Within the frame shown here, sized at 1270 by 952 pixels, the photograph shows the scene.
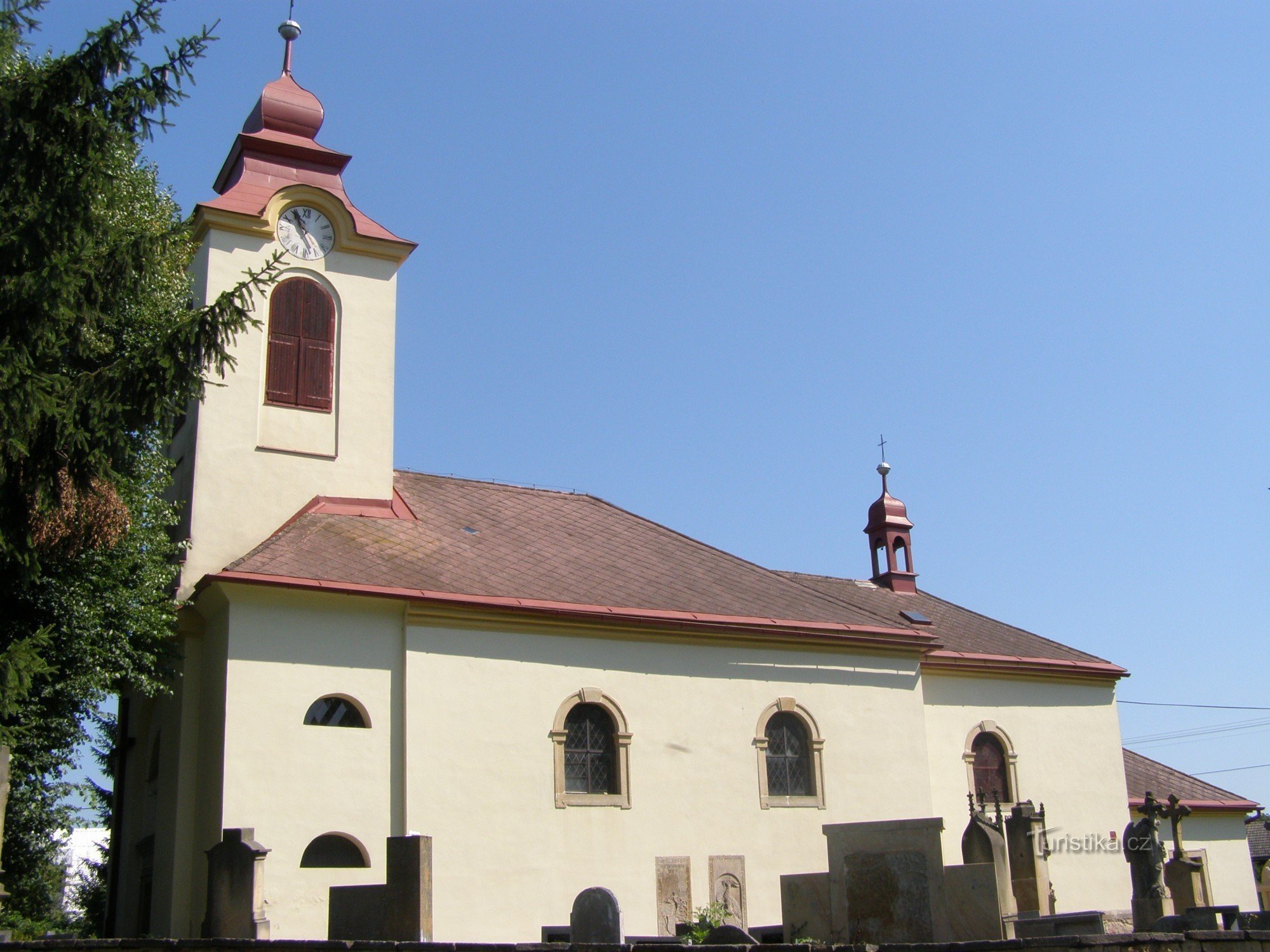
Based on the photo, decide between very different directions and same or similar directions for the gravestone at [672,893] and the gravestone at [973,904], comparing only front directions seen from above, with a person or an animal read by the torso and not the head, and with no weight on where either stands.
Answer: very different directions

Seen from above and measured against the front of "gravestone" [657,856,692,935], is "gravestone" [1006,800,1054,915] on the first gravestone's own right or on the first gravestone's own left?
on the first gravestone's own left

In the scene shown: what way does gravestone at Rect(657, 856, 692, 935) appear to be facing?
toward the camera

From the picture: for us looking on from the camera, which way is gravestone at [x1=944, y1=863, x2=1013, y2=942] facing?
facing away from the viewer

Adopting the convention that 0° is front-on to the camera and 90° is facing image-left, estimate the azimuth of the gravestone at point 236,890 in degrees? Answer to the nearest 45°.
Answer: approximately 225°

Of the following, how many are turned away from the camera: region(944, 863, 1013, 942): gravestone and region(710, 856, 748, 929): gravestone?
1

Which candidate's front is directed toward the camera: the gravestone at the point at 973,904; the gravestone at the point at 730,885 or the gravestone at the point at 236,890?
the gravestone at the point at 730,885

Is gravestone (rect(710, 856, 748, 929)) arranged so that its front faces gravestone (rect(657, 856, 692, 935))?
no

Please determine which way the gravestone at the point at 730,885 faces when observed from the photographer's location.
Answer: facing the viewer

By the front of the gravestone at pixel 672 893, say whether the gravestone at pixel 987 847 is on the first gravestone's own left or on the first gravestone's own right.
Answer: on the first gravestone's own left

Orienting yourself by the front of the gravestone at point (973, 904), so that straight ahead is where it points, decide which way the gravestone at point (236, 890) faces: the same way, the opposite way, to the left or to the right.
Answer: the same way

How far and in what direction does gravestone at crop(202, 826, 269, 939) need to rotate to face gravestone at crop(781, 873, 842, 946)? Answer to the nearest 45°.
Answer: approximately 45° to its right

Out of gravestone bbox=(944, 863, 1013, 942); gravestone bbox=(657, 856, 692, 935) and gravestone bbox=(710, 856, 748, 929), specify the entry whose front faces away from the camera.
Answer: gravestone bbox=(944, 863, 1013, 942)

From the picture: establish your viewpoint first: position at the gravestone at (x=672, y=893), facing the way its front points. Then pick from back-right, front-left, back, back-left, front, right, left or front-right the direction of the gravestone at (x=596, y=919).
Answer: front
